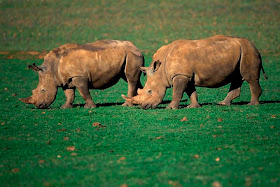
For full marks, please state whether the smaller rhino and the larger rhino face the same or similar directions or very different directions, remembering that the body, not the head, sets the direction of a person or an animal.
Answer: same or similar directions

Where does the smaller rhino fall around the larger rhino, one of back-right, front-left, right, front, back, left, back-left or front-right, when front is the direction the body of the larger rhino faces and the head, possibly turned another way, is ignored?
front

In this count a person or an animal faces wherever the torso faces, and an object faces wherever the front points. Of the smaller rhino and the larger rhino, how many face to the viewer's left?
2

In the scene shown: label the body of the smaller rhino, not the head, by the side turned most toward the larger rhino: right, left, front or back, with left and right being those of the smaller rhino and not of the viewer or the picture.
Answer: back

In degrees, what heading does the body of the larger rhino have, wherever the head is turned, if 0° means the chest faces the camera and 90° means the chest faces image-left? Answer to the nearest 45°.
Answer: approximately 90°

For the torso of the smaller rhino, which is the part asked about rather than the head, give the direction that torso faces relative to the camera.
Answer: to the viewer's left
